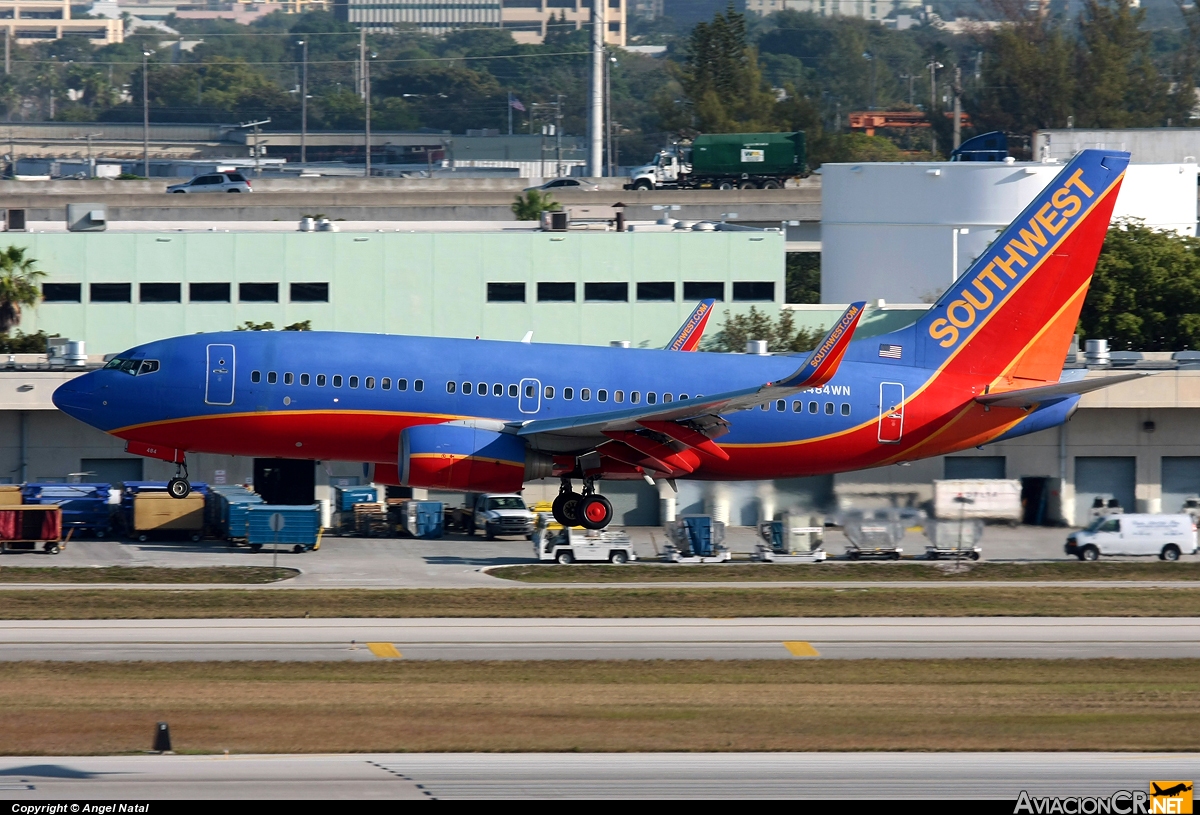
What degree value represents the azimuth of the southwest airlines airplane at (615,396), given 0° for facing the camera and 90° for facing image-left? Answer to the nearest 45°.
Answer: approximately 90°
